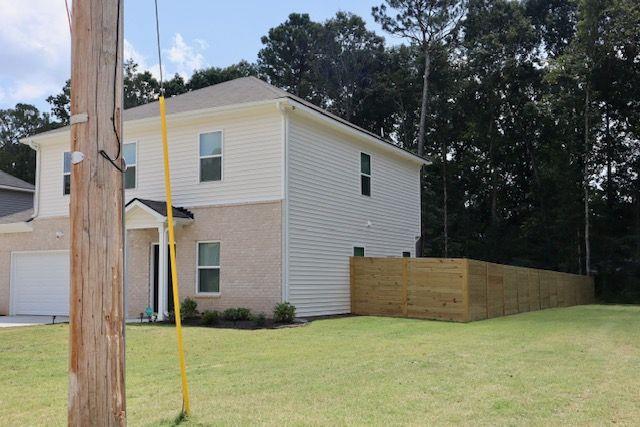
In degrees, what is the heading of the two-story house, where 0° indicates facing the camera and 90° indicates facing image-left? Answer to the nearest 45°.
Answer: approximately 45°

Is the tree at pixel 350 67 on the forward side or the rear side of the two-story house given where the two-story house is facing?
on the rear side

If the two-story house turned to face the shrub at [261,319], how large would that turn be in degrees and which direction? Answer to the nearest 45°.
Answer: approximately 45° to its left

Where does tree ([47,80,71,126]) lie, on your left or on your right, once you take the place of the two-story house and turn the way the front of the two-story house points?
on your right

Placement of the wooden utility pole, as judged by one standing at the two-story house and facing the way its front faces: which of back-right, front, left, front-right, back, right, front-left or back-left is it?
front-left

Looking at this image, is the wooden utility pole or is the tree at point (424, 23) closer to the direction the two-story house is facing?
the wooden utility pole

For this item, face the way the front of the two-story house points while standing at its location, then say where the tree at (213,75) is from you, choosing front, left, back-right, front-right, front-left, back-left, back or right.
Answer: back-right

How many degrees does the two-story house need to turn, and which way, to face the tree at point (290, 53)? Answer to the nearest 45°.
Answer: approximately 135° to its right

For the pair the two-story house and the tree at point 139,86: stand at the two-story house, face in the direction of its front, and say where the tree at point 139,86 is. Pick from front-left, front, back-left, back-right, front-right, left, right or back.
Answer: back-right

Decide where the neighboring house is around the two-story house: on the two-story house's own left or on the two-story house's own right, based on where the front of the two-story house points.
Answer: on the two-story house's own right
